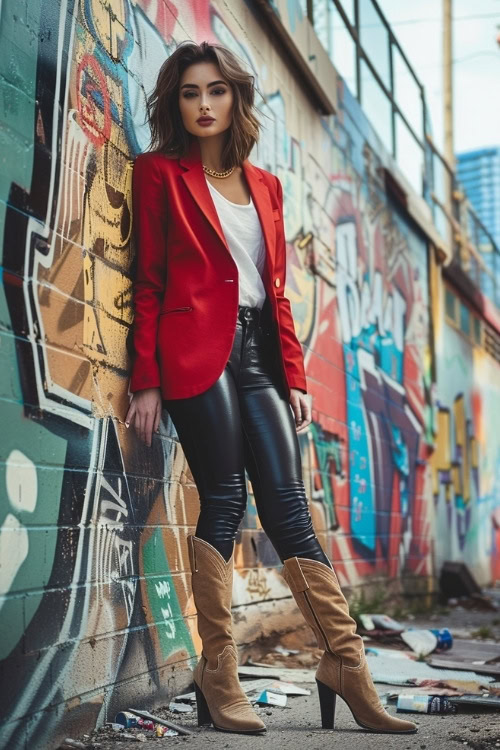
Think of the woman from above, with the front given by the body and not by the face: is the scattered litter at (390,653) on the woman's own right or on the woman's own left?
on the woman's own left

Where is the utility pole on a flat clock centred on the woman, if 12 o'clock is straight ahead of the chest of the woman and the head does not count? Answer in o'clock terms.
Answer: The utility pole is roughly at 8 o'clock from the woman.

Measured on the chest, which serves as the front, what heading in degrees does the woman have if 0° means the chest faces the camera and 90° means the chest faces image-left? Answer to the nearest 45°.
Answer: approximately 315°

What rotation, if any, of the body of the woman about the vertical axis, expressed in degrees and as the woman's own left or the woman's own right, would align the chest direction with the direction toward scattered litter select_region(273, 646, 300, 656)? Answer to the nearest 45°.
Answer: approximately 135° to the woman's own left
